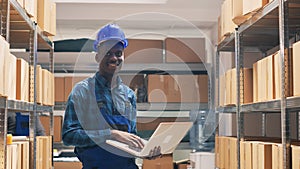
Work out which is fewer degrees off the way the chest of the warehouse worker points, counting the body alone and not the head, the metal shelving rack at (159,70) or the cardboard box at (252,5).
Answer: the cardboard box

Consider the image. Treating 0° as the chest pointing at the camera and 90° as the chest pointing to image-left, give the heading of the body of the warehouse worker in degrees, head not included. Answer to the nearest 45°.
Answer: approximately 315°

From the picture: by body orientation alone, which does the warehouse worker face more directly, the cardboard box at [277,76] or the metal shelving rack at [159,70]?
the cardboard box

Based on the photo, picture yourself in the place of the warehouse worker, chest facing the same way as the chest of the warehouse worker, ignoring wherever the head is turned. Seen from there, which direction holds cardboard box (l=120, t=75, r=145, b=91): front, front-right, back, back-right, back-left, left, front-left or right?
back-left

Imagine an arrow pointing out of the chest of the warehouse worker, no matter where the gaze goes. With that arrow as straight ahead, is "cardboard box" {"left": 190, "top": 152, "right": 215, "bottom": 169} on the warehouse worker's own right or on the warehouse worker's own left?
on the warehouse worker's own left

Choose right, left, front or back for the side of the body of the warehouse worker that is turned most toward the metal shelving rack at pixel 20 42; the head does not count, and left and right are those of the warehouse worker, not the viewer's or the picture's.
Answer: right

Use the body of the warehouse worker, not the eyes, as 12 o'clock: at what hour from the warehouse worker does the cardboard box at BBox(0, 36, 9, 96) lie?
The cardboard box is roughly at 2 o'clock from the warehouse worker.

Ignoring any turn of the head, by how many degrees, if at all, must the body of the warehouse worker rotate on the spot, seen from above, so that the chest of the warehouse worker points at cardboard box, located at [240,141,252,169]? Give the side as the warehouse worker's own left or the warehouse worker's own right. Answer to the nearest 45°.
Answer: approximately 90° to the warehouse worker's own left

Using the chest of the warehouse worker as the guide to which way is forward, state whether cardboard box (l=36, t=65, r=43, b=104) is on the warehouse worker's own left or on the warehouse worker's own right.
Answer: on the warehouse worker's own right
